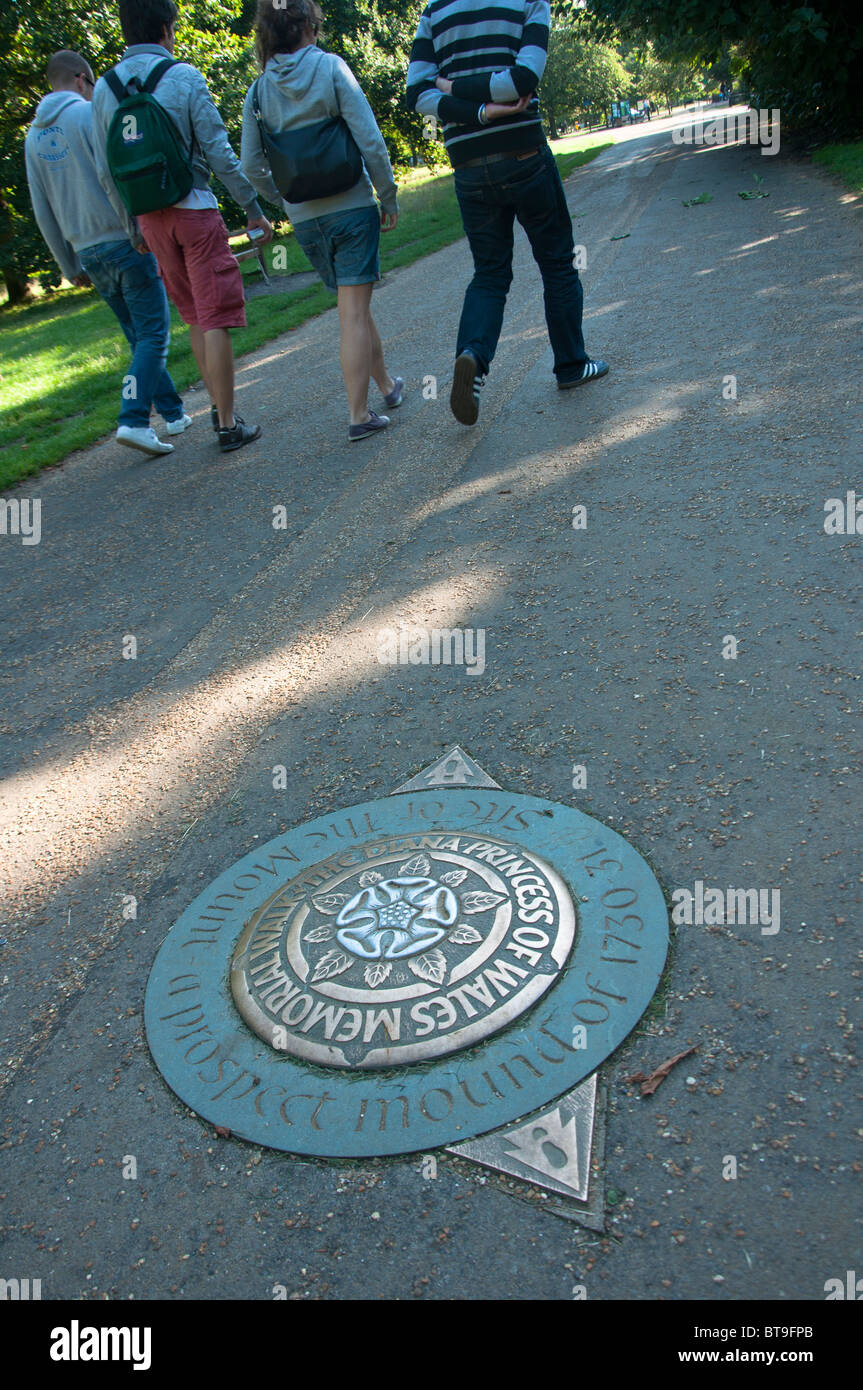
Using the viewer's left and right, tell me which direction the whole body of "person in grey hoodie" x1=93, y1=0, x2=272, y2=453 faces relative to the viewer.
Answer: facing away from the viewer and to the right of the viewer

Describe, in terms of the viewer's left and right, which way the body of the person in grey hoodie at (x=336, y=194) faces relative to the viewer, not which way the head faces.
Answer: facing away from the viewer and to the right of the viewer

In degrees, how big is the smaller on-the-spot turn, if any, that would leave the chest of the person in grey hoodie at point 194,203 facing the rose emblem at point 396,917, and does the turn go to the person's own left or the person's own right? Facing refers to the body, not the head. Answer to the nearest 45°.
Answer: approximately 135° to the person's own right

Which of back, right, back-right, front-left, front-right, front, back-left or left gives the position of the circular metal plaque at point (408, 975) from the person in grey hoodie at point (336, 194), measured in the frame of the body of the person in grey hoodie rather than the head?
back-right

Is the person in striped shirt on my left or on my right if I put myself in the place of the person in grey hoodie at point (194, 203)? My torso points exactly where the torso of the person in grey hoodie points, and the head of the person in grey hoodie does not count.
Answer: on my right

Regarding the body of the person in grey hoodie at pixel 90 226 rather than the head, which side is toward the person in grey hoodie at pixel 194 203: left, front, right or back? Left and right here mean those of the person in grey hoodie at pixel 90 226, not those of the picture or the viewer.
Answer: right

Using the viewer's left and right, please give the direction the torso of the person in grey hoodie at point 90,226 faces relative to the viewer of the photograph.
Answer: facing away from the viewer and to the right of the viewer

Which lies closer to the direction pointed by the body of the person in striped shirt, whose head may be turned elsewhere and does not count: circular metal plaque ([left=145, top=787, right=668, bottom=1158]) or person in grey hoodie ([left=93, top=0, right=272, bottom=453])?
the person in grey hoodie

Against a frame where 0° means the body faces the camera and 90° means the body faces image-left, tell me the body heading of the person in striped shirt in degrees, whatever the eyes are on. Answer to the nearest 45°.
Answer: approximately 180°

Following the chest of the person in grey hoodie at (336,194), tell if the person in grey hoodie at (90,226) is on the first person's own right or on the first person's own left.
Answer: on the first person's own left

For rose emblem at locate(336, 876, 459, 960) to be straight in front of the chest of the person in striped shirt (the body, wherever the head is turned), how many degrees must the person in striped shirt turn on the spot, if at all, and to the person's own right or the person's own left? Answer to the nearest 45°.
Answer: approximately 180°

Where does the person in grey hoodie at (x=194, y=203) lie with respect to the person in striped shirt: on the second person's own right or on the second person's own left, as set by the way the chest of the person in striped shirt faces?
on the second person's own left

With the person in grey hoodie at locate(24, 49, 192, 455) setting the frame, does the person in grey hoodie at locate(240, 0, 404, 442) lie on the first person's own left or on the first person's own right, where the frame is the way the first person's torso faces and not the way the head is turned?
on the first person's own right
